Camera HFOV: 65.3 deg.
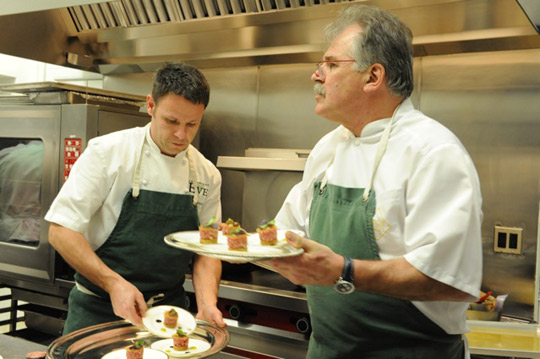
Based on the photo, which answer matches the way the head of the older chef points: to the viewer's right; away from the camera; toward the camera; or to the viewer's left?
to the viewer's left

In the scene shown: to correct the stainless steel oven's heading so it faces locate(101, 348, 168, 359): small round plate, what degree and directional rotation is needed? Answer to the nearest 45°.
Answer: approximately 45° to its left

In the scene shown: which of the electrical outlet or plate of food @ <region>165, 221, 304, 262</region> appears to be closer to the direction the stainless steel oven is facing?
the plate of food

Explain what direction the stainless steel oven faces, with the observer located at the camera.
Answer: facing the viewer and to the left of the viewer

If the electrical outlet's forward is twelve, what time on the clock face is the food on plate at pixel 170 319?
The food on plate is roughly at 1 o'clock from the electrical outlet.

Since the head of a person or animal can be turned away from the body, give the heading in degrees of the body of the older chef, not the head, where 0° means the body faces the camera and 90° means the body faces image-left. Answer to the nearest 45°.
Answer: approximately 45°

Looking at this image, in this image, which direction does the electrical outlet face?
toward the camera

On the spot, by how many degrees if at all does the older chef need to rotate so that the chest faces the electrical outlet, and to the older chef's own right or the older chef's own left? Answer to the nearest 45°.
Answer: approximately 180°

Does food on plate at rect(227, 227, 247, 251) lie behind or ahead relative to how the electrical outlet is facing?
ahead
